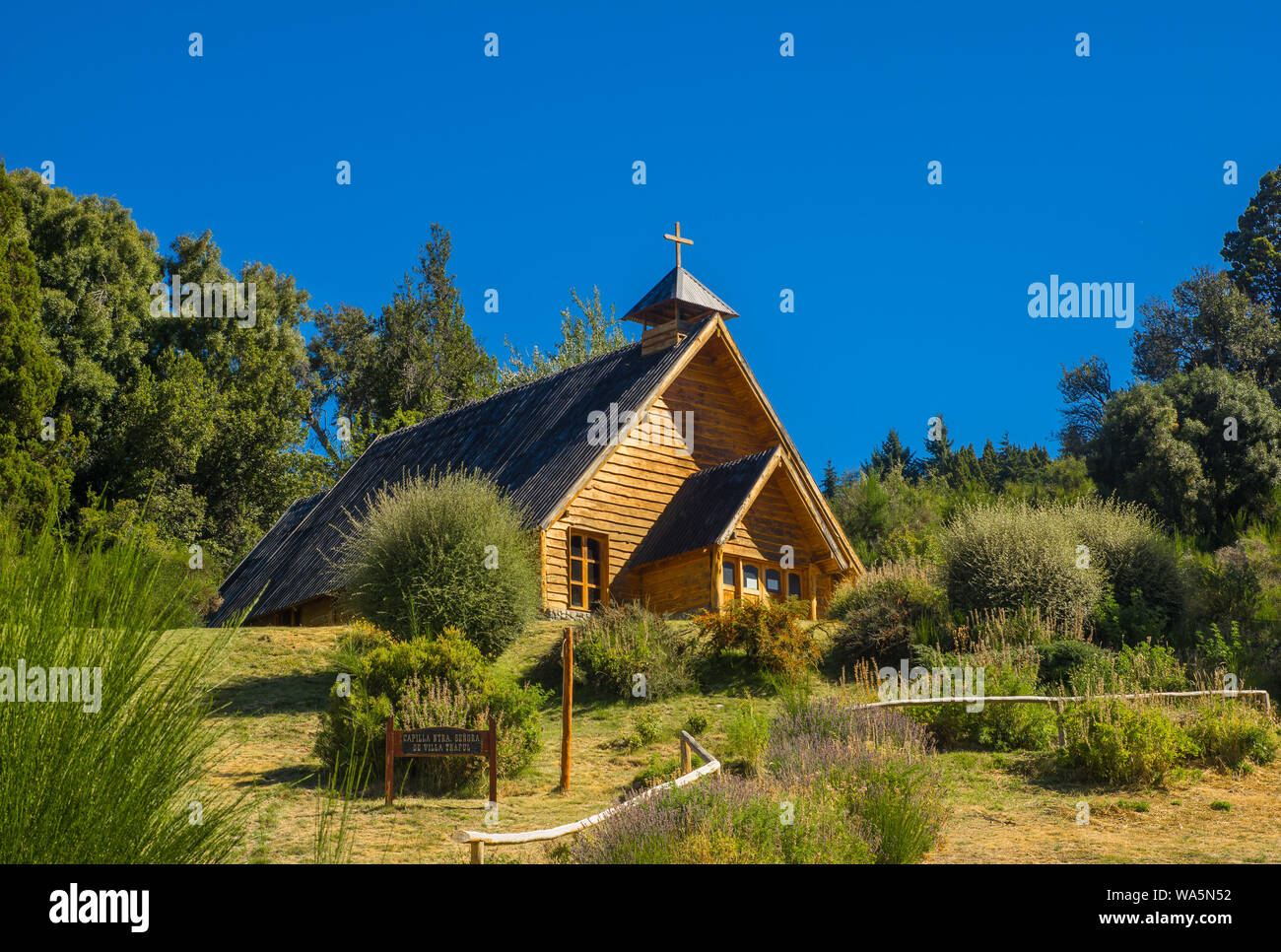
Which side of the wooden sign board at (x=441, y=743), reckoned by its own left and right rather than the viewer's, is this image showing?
front

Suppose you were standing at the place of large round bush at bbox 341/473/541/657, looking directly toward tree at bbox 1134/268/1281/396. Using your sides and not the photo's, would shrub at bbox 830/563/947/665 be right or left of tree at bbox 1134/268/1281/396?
right

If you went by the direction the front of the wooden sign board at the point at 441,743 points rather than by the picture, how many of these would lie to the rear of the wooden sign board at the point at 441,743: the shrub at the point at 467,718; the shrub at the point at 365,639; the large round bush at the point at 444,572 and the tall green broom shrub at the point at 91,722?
3

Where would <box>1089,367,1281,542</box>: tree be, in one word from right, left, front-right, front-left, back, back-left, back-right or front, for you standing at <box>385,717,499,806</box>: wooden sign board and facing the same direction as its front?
back-left

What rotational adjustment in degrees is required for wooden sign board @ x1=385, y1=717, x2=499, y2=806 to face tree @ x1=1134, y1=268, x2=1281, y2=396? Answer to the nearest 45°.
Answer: approximately 135° to its left

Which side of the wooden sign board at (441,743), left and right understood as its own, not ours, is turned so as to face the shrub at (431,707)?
back

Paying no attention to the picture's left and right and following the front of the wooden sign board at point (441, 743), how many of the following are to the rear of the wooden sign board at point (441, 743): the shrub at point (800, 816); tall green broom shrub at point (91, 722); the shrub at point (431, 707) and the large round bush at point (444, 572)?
2

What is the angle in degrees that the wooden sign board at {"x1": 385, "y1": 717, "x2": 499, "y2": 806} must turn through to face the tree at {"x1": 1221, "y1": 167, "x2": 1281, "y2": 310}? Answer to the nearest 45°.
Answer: approximately 135° to its left
